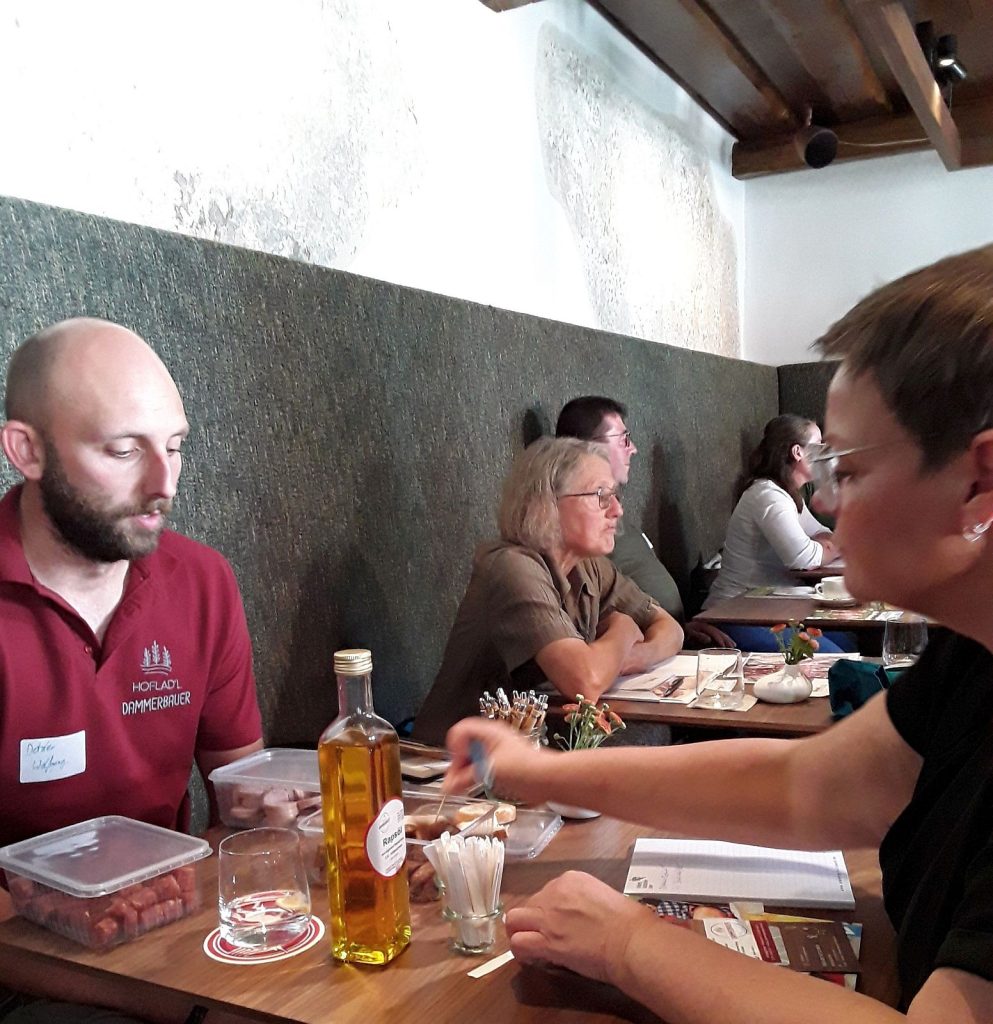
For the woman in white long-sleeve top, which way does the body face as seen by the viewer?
to the viewer's right

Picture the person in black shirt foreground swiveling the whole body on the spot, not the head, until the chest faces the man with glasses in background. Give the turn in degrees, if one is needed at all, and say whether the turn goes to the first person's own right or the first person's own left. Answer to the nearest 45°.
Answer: approximately 90° to the first person's own right

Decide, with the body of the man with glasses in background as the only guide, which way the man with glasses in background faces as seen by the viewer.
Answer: to the viewer's right

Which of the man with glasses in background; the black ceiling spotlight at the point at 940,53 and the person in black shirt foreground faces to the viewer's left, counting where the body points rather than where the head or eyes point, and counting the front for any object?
the person in black shirt foreground

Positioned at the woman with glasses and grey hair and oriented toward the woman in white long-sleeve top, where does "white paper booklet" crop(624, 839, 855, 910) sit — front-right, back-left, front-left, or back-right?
back-right

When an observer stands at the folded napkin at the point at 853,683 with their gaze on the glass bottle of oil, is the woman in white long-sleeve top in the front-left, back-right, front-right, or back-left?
back-right

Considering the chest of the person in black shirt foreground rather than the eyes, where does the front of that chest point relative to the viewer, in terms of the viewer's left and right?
facing to the left of the viewer

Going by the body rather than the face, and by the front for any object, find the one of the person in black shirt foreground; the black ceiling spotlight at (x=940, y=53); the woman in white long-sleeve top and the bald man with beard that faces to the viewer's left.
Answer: the person in black shirt foreground

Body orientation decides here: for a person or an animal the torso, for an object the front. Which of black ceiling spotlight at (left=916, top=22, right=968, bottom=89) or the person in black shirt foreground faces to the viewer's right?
the black ceiling spotlight

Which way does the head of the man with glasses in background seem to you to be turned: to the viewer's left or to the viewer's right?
to the viewer's right
